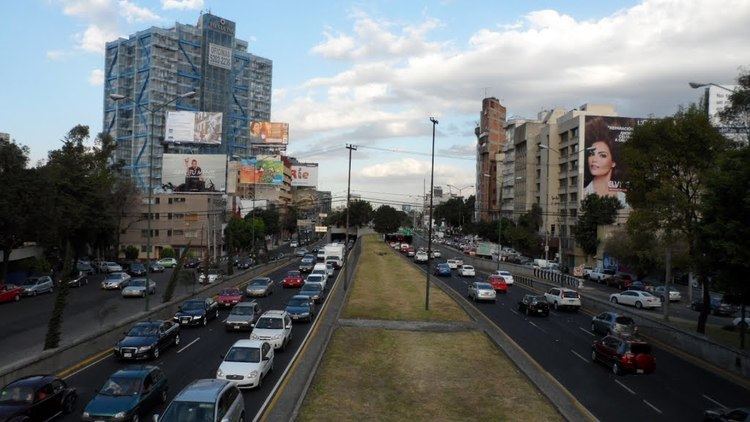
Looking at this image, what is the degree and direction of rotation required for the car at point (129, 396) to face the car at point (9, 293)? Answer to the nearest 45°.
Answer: approximately 135° to its right

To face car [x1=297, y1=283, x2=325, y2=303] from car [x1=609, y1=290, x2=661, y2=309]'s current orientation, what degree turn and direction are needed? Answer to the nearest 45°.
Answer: approximately 90° to its left

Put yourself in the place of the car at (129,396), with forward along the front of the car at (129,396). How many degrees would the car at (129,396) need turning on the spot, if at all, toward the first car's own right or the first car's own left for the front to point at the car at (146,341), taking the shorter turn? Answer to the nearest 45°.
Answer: approximately 135° to the first car's own right

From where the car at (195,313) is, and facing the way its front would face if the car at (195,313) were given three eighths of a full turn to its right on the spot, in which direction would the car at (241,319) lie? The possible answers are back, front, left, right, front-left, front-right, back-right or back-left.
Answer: back-right

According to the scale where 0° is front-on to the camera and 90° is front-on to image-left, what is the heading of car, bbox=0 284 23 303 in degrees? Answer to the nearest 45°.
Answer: approximately 45°

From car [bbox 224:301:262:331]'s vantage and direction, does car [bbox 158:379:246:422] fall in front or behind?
in front

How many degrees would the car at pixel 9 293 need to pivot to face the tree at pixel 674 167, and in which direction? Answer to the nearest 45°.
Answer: approximately 90° to its left

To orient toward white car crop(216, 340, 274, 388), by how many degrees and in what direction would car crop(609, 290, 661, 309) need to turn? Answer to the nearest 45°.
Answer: approximately 135° to its left

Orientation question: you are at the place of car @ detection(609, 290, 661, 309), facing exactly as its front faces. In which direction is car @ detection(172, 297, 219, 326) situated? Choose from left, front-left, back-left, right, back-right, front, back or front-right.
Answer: left

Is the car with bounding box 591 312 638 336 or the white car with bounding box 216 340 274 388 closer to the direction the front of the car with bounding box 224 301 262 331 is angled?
the white car

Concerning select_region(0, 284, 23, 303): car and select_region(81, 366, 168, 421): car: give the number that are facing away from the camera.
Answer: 0

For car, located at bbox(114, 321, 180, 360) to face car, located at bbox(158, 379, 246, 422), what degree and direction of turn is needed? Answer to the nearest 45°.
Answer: approximately 45° to its left

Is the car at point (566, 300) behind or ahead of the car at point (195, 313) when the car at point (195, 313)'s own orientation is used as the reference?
behind
